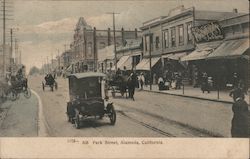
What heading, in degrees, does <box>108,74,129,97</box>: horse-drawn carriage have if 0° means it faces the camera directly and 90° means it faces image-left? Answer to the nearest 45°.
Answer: approximately 180°

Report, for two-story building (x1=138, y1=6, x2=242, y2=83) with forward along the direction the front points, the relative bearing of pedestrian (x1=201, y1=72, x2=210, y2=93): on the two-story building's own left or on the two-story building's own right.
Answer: on the two-story building's own left

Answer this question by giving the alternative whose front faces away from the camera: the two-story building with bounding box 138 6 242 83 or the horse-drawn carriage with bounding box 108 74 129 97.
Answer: the horse-drawn carriage

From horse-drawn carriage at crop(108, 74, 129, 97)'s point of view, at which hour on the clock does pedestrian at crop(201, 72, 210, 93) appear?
The pedestrian is roughly at 3 o'clock from the horse-drawn carriage.

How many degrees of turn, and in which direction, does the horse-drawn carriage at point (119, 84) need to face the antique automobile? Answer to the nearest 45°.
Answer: approximately 180°

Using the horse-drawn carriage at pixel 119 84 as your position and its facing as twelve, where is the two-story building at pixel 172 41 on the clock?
The two-story building is roughly at 1 o'clock from the horse-drawn carriage.

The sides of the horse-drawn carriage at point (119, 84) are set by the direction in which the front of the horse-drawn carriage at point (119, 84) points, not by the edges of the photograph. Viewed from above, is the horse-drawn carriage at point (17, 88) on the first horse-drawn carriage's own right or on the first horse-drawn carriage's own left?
on the first horse-drawn carriage's own left
